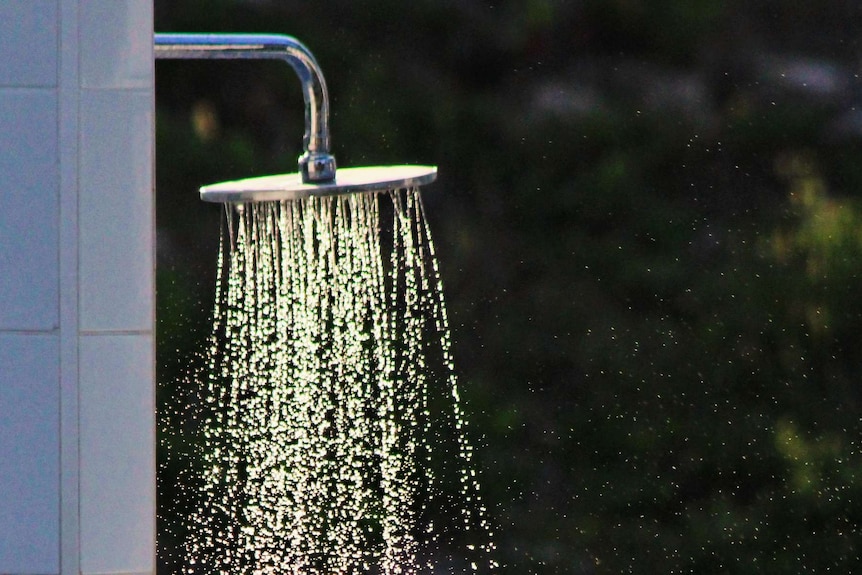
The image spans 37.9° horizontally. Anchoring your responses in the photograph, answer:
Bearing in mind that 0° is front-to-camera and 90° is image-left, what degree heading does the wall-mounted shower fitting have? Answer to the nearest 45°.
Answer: approximately 270°

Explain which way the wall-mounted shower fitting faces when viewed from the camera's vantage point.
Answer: facing to the right of the viewer
